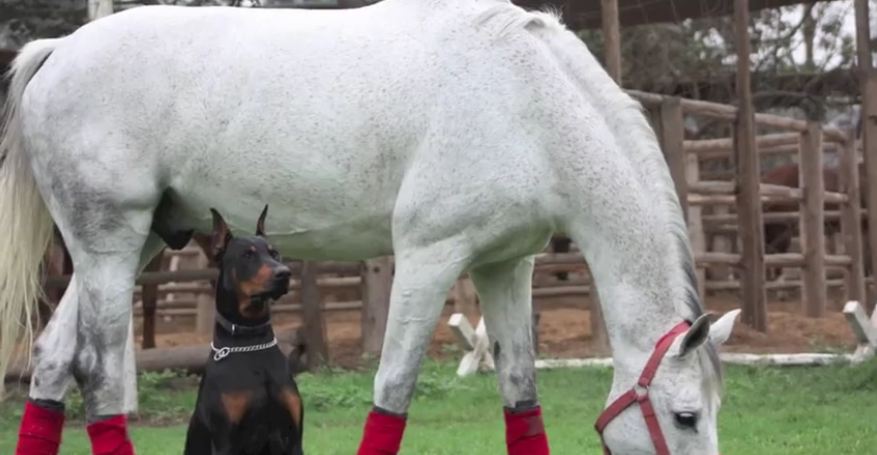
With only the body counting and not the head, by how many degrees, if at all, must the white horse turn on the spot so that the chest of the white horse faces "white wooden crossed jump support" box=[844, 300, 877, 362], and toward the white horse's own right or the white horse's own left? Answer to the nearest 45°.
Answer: approximately 45° to the white horse's own left

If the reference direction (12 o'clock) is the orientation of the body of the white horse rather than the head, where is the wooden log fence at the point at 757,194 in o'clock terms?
The wooden log fence is roughly at 10 o'clock from the white horse.

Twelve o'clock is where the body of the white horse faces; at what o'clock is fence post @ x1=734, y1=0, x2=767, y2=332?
The fence post is roughly at 10 o'clock from the white horse.

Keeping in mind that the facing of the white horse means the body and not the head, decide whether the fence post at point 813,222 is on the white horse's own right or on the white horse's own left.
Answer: on the white horse's own left

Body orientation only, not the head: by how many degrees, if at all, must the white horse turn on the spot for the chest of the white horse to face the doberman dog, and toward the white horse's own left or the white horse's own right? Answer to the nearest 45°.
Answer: approximately 135° to the white horse's own right

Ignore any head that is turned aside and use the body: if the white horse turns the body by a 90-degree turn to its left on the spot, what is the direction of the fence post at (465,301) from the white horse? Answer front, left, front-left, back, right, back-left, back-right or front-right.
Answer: front

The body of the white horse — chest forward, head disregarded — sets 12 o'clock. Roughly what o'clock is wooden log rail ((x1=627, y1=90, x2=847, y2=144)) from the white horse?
The wooden log rail is roughly at 10 o'clock from the white horse.

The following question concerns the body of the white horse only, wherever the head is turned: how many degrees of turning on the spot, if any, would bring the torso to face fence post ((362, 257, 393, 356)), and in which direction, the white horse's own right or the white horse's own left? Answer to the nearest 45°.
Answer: approximately 90° to the white horse's own left

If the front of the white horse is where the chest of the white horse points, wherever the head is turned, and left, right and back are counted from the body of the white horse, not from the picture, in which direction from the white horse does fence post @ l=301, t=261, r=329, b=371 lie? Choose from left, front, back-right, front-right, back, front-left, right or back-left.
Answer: left

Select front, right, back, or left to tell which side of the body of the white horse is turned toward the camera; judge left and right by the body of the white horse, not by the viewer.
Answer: right
